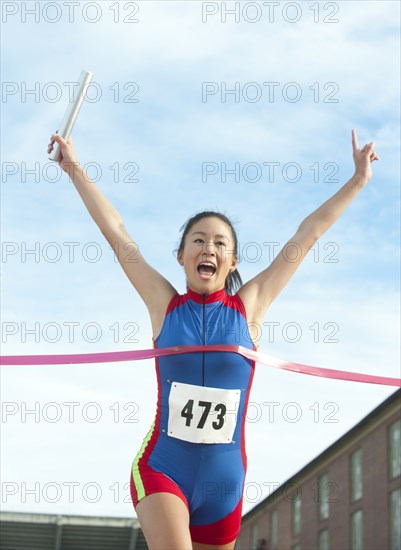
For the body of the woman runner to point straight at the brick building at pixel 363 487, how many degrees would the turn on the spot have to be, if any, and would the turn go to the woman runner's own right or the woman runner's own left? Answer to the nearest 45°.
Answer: approximately 180°

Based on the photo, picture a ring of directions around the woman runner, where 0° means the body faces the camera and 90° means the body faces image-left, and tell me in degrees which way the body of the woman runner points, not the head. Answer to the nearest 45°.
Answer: approximately 0°
